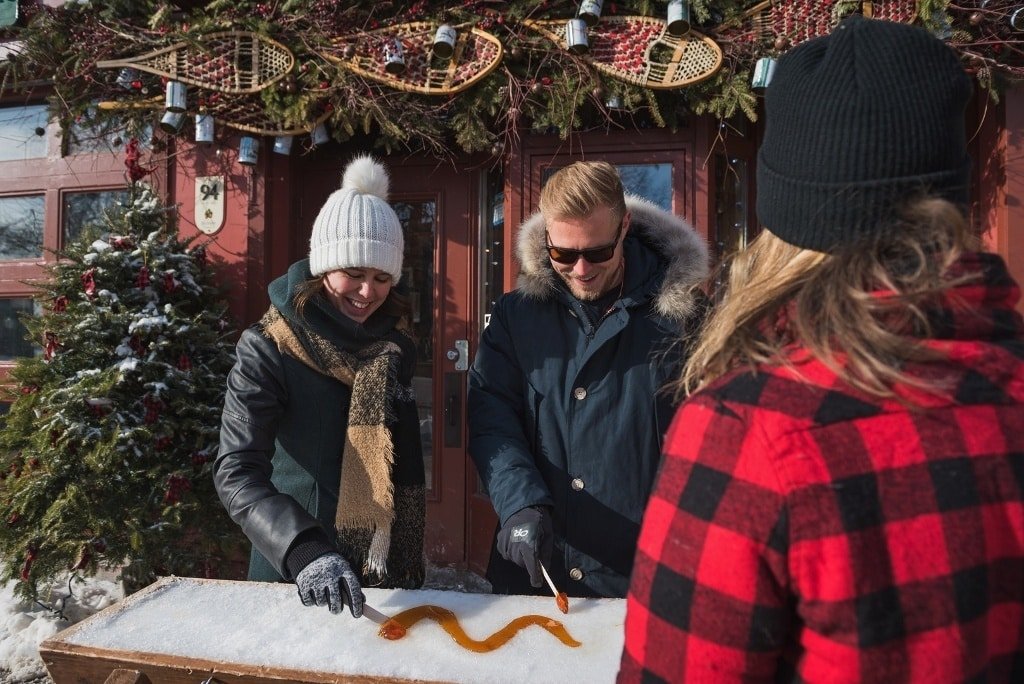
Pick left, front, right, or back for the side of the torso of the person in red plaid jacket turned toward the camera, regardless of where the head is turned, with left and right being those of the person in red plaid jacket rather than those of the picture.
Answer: back

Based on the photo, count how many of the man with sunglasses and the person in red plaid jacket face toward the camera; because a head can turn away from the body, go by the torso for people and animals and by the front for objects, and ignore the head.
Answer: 1

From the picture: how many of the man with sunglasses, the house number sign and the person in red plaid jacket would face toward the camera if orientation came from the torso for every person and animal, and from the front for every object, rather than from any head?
2

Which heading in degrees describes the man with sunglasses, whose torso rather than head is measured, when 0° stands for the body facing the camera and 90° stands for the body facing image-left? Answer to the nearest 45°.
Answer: approximately 0°

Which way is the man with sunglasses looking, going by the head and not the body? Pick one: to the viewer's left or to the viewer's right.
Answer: to the viewer's left

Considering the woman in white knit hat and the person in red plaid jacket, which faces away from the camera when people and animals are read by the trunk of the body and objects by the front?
the person in red plaid jacket

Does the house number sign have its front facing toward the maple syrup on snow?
yes
